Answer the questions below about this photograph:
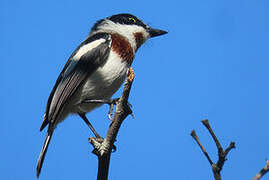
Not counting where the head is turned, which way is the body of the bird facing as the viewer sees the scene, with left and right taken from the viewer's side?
facing to the right of the viewer

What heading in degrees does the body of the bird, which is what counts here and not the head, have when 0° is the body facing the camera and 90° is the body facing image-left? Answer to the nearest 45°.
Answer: approximately 270°
